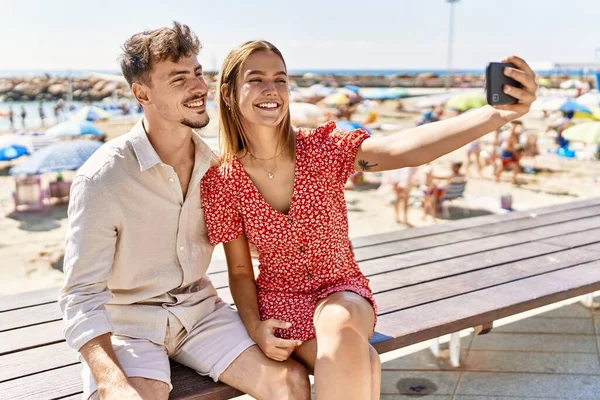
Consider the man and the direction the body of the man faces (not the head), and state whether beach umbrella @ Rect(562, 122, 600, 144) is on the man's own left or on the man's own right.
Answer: on the man's own left

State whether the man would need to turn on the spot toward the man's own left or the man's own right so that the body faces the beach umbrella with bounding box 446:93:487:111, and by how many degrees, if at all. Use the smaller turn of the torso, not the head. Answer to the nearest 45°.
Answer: approximately 90° to the man's own left

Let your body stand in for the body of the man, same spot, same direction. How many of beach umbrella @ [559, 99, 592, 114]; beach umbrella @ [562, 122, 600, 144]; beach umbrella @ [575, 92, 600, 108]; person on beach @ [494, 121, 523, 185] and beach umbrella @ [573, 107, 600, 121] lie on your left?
5

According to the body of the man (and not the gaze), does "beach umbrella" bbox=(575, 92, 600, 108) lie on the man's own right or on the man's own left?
on the man's own left

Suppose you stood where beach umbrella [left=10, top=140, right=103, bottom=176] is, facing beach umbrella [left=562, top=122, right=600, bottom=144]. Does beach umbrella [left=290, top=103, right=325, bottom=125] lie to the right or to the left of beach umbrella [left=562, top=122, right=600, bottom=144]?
left

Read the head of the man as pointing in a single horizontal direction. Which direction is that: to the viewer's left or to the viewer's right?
to the viewer's right

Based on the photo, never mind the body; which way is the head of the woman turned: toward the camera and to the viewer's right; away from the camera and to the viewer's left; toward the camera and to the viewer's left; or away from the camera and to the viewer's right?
toward the camera and to the viewer's right

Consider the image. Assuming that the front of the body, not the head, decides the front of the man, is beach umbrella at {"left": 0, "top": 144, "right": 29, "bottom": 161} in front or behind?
behind

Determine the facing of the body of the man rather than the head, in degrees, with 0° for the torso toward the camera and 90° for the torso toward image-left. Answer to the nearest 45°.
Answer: approximately 315°

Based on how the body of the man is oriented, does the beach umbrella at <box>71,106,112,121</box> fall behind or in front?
behind

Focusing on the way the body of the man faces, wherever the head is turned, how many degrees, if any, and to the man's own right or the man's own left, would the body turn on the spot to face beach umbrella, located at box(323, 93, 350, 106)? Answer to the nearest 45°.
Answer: approximately 135° to the man's own left

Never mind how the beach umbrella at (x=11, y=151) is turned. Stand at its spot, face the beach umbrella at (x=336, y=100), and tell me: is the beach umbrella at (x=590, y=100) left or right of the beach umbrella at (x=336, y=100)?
right
